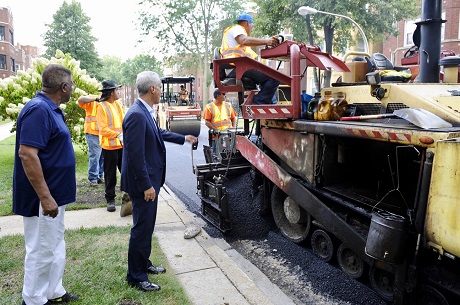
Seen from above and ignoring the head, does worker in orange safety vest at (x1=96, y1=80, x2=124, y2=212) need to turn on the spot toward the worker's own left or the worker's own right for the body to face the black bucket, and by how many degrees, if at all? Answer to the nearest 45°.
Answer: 0° — they already face it

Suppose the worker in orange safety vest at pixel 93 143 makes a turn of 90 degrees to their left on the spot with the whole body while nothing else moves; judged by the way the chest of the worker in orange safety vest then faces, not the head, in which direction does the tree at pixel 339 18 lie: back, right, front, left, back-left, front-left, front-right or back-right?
front

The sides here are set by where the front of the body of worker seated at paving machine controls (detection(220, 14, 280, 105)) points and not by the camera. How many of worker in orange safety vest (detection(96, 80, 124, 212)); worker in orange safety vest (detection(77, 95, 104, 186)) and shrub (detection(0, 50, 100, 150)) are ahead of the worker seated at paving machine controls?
0

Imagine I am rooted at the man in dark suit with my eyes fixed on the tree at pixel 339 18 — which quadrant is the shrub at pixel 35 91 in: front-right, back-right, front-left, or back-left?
front-left

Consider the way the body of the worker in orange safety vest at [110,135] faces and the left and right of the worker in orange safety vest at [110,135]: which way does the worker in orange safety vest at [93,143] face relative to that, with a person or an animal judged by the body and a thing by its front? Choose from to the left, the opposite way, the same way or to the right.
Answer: the same way

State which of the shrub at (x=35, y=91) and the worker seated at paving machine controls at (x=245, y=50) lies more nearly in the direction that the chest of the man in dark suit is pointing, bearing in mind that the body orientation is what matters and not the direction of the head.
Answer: the worker seated at paving machine controls

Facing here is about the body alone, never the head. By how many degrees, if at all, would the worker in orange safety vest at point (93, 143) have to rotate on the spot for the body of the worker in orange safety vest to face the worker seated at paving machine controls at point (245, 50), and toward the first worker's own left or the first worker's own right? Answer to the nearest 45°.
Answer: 0° — they already face them

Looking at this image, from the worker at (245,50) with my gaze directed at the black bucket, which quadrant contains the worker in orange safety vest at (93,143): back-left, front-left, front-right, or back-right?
back-right

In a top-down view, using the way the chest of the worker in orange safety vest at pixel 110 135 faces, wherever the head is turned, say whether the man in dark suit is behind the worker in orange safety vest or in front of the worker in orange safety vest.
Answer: in front

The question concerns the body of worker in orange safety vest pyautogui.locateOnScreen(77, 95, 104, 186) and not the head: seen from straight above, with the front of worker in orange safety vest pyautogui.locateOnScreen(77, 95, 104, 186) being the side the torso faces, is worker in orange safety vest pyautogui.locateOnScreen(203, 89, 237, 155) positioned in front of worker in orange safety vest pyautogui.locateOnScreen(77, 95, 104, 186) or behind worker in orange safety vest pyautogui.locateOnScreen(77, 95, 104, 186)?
in front

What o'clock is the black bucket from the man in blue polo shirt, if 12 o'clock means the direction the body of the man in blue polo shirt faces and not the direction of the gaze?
The black bucket is roughly at 1 o'clock from the man in blue polo shirt.

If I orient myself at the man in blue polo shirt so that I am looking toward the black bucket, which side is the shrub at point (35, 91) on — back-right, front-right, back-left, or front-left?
back-left

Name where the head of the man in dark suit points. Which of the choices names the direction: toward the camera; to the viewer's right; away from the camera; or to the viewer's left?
to the viewer's right

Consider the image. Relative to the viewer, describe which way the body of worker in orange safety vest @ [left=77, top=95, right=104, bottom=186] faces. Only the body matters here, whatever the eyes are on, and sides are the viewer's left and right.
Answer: facing the viewer and to the right of the viewer

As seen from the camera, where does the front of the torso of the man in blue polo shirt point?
to the viewer's right
